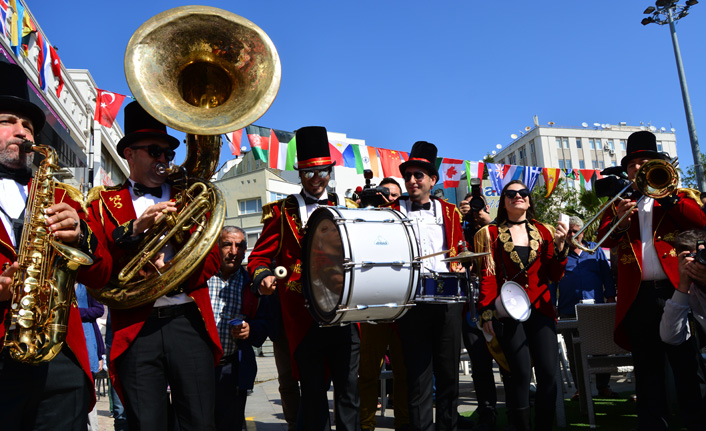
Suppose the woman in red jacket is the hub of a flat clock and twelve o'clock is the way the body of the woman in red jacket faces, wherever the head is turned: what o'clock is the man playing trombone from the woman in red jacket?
The man playing trombone is roughly at 9 o'clock from the woman in red jacket.

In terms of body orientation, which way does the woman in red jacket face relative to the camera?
toward the camera

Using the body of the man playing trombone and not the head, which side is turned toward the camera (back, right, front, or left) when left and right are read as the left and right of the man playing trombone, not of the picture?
front

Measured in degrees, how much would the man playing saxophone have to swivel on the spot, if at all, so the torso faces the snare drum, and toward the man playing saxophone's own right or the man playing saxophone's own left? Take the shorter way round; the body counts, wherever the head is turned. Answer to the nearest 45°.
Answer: approximately 135° to the man playing saxophone's own left

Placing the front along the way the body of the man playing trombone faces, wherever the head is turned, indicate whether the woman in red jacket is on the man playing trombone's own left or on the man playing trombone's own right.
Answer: on the man playing trombone's own right

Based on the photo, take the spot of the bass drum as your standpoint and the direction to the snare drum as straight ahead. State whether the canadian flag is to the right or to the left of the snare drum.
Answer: left

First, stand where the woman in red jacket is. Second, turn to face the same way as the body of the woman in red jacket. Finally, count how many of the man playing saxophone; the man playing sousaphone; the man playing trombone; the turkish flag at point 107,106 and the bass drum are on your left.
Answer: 1

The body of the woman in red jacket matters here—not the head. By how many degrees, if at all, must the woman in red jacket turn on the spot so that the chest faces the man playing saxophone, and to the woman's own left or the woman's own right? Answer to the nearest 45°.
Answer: approximately 45° to the woman's own right

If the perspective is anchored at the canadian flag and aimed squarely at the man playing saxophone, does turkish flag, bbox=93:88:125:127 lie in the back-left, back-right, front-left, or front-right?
front-right

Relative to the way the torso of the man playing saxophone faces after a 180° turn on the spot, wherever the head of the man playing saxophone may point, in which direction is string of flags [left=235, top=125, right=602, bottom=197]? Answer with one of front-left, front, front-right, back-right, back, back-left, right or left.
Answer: front

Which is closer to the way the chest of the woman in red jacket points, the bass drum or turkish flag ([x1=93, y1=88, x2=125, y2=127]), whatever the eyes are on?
the bass drum
